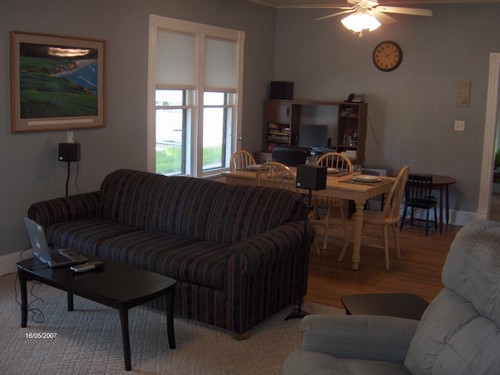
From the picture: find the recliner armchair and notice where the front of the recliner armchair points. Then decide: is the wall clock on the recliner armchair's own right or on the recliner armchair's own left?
on the recliner armchair's own right

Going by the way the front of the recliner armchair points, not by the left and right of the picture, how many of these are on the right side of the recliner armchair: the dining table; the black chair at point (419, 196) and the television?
3

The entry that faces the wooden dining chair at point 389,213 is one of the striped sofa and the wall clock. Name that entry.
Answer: the wall clock

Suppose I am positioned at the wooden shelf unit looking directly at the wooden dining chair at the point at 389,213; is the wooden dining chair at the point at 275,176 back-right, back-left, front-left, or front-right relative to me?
front-right

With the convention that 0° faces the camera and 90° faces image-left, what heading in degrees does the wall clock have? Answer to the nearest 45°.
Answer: approximately 0°

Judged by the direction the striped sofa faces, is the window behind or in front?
behind

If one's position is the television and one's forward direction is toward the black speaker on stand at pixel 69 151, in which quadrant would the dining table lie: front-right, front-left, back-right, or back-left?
front-left

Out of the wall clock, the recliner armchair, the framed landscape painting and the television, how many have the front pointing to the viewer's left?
1

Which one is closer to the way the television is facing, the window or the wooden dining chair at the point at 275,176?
the wooden dining chair

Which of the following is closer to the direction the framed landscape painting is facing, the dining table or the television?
the dining table

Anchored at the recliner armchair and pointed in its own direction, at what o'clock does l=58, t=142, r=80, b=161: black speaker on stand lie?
The black speaker on stand is roughly at 1 o'clock from the recliner armchair.

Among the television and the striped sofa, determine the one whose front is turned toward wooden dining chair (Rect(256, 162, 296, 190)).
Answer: the television

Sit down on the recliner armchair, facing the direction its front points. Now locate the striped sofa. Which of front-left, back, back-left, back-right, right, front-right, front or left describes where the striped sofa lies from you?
front-right

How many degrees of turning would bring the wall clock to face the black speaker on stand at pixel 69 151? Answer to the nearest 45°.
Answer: approximately 45° to its right

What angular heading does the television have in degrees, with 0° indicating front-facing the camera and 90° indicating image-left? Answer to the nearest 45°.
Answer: approximately 0°

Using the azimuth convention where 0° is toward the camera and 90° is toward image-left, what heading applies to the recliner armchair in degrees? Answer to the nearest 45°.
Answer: approximately 90°

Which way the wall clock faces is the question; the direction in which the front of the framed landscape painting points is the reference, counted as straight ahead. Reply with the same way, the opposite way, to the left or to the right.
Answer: to the right
